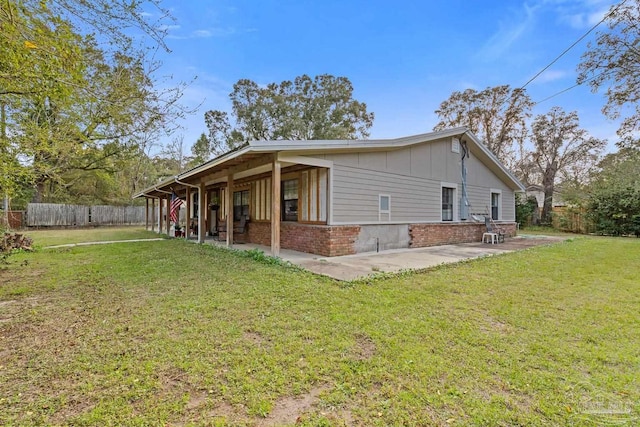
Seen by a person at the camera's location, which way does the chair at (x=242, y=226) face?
facing to the left of the viewer

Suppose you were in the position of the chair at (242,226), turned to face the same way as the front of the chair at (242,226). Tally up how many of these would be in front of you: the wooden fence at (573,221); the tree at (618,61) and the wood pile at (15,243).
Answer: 1

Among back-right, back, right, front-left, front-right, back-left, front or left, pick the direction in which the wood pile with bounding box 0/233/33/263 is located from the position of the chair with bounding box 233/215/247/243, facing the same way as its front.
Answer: front

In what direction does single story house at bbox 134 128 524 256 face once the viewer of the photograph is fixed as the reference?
facing the viewer and to the left of the viewer

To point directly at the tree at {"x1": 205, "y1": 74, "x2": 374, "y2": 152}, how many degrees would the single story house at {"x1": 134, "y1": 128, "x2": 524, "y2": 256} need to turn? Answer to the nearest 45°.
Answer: approximately 135° to its right

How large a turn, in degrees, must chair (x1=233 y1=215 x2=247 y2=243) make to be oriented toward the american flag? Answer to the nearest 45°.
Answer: approximately 45° to its right

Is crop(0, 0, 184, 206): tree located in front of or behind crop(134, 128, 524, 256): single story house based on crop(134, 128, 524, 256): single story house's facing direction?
in front

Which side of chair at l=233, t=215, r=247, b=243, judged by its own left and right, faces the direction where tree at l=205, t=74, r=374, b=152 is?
right

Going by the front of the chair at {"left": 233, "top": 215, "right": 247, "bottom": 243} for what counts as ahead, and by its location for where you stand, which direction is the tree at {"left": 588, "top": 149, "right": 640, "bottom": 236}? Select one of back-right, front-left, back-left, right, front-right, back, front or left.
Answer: back

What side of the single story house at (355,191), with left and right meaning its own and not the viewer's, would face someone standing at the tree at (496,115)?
back

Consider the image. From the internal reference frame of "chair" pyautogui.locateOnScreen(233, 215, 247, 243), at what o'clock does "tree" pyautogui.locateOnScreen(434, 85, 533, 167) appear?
The tree is roughly at 5 o'clock from the chair.

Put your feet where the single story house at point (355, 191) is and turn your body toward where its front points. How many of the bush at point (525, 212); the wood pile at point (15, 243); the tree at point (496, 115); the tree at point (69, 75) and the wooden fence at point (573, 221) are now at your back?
3

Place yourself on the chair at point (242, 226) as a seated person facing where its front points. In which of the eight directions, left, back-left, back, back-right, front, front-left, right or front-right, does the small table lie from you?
back

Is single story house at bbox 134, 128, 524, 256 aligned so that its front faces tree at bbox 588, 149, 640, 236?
no

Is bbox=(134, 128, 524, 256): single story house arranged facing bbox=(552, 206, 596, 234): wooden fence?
no
